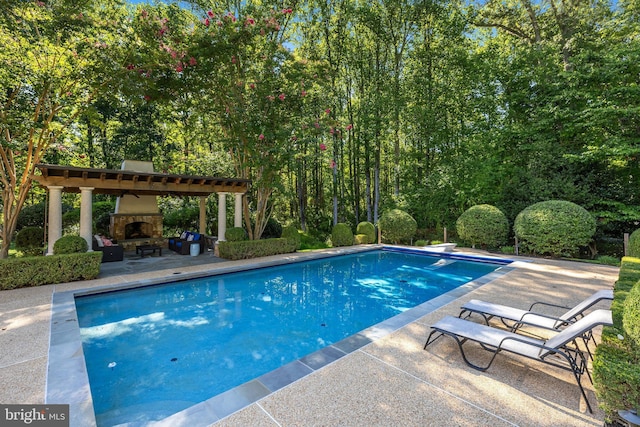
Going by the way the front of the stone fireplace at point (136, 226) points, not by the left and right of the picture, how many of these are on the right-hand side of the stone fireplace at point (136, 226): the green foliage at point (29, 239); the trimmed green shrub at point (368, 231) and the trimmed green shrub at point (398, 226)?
1

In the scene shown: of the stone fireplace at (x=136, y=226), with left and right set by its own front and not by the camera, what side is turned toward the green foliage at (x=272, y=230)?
left

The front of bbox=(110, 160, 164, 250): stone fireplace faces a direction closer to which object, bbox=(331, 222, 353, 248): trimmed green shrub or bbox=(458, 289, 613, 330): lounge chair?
the lounge chair

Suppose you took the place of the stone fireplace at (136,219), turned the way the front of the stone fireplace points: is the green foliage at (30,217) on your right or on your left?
on your right

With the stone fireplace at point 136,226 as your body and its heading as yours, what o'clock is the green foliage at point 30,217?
The green foliage is roughly at 4 o'clock from the stone fireplace.

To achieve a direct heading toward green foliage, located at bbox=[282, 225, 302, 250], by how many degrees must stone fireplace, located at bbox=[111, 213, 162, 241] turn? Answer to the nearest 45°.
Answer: approximately 45° to its left

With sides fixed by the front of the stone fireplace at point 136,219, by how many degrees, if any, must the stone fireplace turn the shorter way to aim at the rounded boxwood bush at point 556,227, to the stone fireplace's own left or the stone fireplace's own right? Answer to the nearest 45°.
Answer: approximately 45° to the stone fireplace's own left

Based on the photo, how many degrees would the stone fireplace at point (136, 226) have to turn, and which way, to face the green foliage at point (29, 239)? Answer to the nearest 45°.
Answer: approximately 90° to its right

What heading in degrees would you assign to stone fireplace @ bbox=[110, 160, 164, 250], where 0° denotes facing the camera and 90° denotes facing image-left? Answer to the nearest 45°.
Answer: approximately 0°
